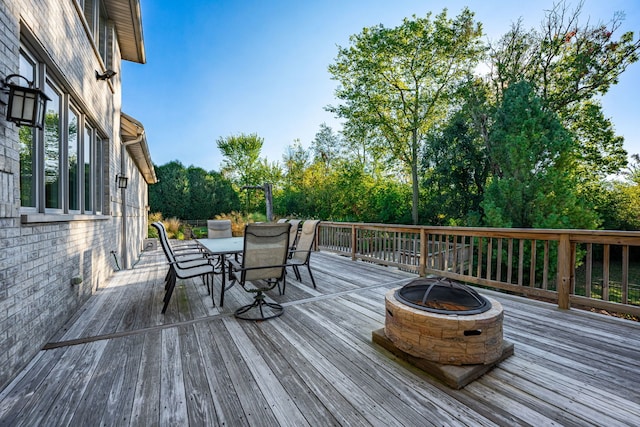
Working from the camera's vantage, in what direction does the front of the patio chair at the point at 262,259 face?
facing away from the viewer and to the left of the viewer

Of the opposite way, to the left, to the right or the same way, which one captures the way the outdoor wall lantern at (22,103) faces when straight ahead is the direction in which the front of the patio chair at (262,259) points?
to the right

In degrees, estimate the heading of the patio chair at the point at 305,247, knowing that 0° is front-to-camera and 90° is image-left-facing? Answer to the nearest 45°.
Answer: approximately 45°

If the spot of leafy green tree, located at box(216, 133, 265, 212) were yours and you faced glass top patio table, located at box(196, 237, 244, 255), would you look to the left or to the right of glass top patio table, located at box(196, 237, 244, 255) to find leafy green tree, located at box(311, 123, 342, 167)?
left

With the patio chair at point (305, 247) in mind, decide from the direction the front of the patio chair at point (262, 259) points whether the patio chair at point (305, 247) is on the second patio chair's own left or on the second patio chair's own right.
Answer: on the second patio chair's own right

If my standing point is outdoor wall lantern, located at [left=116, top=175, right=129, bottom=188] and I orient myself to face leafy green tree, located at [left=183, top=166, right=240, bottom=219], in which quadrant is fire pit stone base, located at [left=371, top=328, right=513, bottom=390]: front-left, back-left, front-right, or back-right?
back-right

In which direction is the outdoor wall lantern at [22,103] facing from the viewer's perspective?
to the viewer's right

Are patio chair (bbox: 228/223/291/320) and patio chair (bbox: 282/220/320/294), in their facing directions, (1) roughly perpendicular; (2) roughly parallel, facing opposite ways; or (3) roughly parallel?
roughly perpendicular

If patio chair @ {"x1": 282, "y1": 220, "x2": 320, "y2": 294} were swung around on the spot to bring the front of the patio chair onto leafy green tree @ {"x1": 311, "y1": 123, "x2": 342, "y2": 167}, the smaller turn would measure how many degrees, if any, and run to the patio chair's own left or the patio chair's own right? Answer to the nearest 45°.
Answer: approximately 135° to the patio chair's own right
